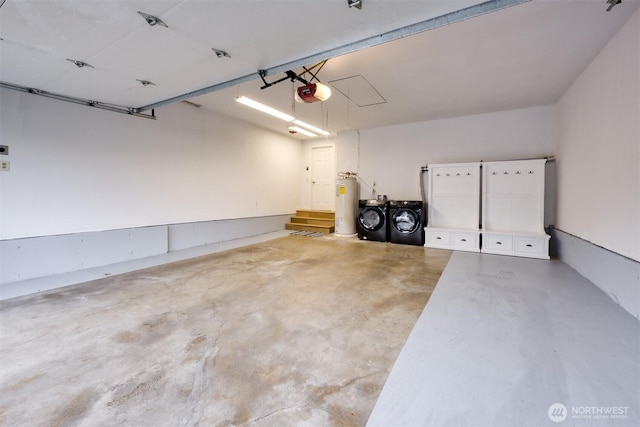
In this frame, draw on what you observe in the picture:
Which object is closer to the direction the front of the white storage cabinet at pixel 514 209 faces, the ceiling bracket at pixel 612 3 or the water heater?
the ceiling bracket

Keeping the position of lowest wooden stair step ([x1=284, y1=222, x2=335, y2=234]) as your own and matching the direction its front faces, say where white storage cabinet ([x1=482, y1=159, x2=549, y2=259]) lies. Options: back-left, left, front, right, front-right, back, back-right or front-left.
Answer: front-left

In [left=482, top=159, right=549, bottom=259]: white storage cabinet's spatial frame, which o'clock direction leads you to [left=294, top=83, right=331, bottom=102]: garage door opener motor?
The garage door opener motor is roughly at 1 o'clock from the white storage cabinet.

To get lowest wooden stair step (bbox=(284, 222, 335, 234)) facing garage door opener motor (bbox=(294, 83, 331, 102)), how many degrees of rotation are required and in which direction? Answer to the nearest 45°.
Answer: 0° — it already faces it

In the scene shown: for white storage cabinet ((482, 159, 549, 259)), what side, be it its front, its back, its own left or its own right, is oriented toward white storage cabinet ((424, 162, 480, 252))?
right

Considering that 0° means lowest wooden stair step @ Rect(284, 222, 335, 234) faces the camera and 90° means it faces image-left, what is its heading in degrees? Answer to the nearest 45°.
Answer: approximately 0°

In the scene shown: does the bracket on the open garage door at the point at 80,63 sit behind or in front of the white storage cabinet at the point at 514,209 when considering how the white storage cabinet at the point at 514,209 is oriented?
in front

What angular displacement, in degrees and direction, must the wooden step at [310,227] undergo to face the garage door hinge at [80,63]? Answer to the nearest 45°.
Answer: approximately 45° to its right

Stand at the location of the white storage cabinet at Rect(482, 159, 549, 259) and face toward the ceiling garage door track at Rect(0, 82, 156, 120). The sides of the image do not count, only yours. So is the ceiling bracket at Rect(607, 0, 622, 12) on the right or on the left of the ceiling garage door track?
left

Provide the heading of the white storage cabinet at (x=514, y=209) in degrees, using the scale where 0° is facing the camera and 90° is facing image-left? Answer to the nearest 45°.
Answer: approximately 0°
